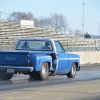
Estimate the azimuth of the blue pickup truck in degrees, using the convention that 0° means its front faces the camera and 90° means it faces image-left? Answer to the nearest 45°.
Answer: approximately 225°

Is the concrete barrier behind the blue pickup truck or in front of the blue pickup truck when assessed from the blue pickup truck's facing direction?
in front
